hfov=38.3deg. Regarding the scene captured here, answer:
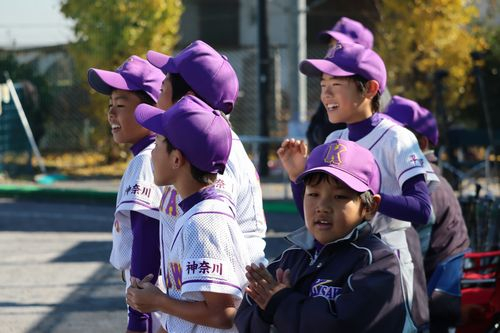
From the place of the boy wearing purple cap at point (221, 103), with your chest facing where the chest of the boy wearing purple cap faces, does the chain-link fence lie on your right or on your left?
on your right

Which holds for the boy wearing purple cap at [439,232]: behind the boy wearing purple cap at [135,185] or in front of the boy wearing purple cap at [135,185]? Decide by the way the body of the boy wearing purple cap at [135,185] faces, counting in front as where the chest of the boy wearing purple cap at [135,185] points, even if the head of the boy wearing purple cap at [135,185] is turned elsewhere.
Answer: behind

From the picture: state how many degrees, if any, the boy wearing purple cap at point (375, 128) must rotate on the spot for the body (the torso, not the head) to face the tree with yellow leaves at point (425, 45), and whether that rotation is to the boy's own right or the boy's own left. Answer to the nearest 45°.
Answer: approximately 135° to the boy's own right

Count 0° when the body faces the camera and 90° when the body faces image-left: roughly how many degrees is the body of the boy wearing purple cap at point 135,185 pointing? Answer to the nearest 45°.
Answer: approximately 90°

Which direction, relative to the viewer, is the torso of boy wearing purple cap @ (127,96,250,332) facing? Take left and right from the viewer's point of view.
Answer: facing to the left of the viewer

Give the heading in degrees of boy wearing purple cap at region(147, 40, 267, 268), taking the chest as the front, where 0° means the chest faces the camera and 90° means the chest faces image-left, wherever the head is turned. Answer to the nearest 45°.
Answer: approximately 90°

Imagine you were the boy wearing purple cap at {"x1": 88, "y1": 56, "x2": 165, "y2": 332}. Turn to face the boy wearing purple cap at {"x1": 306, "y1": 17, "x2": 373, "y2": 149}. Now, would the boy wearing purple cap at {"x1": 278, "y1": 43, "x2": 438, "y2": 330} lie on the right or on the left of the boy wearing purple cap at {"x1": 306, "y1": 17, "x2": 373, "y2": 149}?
right

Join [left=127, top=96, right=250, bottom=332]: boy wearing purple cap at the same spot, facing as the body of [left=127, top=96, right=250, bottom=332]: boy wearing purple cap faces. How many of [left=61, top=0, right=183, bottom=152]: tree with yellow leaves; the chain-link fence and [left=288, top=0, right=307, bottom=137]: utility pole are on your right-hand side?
3
